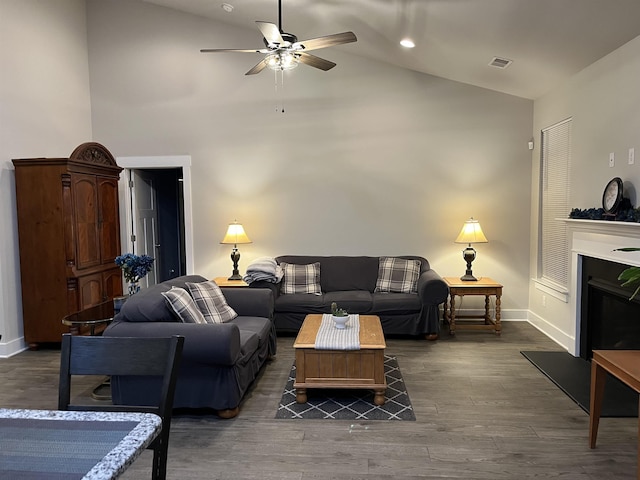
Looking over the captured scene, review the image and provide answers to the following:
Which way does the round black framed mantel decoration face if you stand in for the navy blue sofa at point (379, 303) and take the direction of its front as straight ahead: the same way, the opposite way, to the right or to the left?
to the right

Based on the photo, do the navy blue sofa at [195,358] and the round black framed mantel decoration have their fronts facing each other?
yes

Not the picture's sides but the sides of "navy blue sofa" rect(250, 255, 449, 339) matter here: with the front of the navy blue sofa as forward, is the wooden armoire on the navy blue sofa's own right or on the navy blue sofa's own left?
on the navy blue sofa's own right

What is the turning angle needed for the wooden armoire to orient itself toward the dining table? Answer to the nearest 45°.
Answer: approximately 45° to its right

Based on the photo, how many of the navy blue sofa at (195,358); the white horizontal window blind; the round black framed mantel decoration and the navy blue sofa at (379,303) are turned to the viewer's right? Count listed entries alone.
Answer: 1

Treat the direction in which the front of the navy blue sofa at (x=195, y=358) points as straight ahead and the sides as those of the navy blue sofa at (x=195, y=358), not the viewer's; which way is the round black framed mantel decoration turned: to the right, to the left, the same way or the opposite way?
the opposite way

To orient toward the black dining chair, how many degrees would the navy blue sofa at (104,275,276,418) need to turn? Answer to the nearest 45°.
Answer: approximately 90° to its right

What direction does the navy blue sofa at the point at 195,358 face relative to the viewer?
to the viewer's right

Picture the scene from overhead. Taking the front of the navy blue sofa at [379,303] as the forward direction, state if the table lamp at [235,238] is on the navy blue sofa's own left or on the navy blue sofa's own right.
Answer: on the navy blue sofa's own right

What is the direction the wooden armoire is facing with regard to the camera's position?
facing the viewer and to the right of the viewer

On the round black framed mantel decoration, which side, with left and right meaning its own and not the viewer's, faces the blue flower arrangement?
front

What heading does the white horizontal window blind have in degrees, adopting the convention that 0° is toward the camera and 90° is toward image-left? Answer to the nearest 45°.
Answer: approximately 45°

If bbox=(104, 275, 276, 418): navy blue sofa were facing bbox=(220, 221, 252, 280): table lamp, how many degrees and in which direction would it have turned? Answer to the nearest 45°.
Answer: approximately 90° to its left
